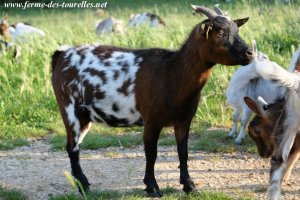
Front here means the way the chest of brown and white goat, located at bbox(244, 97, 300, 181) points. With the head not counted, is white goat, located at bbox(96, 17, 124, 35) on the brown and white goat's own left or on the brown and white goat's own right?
on the brown and white goat's own right

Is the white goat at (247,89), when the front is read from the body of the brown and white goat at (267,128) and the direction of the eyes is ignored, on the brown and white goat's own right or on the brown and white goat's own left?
on the brown and white goat's own right

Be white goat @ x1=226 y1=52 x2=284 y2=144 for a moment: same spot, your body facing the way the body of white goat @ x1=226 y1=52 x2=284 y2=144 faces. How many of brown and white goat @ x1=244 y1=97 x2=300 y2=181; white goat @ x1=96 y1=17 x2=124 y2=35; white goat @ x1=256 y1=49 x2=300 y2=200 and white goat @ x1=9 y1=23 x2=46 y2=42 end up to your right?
2

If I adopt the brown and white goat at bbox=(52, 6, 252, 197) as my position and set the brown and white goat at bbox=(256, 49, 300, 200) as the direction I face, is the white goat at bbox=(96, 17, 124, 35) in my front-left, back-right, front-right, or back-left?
back-left

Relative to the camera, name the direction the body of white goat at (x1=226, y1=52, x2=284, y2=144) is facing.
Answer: to the viewer's right

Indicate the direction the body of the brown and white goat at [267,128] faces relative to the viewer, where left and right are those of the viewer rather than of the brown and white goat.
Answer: facing the viewer and to the left of the viewer

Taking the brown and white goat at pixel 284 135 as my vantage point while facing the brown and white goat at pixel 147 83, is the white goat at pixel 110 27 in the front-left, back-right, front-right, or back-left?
front-right

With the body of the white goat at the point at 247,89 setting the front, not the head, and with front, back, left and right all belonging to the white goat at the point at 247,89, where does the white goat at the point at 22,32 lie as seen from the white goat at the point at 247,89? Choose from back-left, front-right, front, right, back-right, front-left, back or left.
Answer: back-left

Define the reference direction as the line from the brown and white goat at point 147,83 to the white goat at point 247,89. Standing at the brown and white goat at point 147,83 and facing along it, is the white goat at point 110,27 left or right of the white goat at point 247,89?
left
